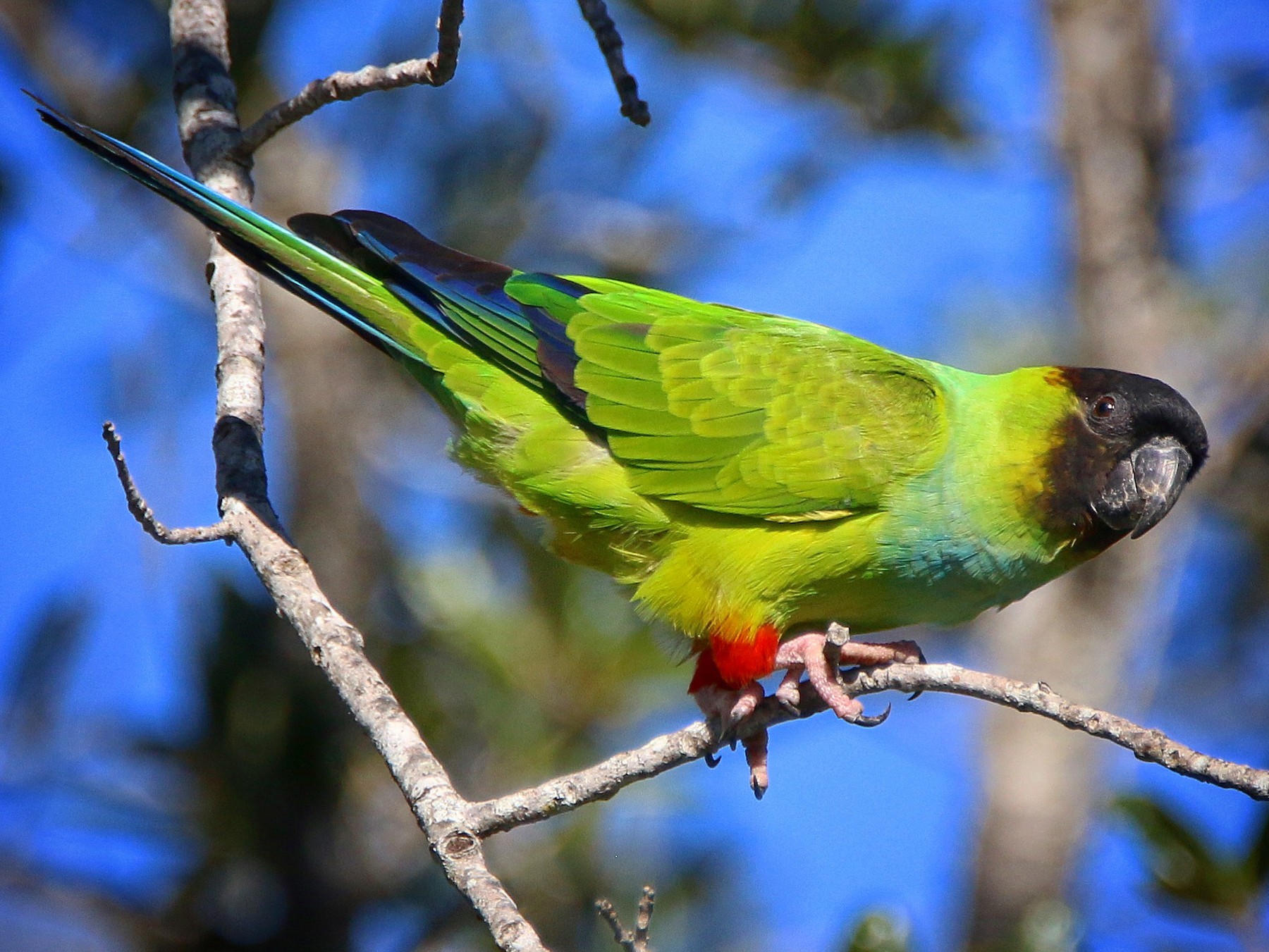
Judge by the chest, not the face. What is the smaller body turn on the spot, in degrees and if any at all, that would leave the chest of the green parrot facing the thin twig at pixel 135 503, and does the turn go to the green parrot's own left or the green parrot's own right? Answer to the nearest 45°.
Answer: approximately 135° to the green parrot's own right

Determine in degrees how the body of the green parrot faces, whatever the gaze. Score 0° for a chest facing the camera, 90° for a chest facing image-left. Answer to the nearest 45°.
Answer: approximately 270°

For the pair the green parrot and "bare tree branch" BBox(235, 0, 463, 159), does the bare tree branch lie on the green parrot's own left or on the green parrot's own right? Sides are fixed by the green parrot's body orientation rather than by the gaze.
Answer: on the green parrot's own left

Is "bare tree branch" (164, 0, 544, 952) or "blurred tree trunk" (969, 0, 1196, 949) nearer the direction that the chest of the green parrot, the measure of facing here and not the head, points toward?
the blurred tree trunk
